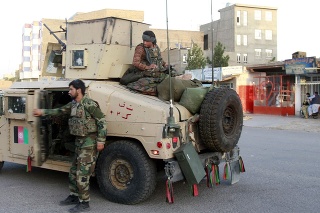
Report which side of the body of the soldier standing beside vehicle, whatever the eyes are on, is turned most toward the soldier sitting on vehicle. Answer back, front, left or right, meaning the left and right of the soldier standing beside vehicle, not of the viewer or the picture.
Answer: back

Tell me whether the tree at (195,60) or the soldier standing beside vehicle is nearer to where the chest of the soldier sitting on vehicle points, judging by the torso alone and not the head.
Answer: the soldier standing beside vehicle

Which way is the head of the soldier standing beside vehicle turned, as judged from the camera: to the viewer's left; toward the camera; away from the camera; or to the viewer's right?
to the viewer's left

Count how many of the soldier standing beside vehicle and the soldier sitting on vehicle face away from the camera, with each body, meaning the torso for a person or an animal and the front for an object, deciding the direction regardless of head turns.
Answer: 0

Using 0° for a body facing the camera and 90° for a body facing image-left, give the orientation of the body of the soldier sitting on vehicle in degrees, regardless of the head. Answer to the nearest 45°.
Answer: approximately 0°

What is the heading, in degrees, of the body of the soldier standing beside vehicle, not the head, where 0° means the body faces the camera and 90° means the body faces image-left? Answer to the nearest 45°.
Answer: approximately 45°

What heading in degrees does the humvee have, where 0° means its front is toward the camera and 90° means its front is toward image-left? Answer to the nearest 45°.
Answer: approximately 135°

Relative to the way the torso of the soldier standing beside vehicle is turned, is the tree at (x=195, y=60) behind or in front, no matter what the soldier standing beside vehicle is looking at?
behind
